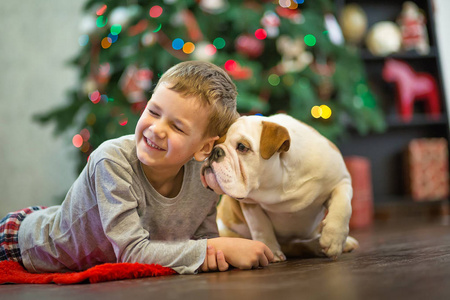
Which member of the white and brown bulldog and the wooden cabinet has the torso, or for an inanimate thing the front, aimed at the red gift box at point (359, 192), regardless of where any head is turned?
the wooden cabinet

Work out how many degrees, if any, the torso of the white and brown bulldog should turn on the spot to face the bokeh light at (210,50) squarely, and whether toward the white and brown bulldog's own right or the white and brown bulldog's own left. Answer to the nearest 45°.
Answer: approximately 135° to the white and brown bulldog's own right

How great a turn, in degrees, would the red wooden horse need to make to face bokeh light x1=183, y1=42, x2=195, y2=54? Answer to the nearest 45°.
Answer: approximately 45° to its left

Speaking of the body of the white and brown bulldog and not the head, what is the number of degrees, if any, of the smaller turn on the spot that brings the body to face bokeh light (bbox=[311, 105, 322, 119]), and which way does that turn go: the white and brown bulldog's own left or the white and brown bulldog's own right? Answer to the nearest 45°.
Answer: approximately 135° to the white and brown bulldog's own right

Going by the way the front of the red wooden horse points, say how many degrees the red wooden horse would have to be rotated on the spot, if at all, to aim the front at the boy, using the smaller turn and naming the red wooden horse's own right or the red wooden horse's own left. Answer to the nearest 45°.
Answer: approximately 90° to the red wooden horse's own left

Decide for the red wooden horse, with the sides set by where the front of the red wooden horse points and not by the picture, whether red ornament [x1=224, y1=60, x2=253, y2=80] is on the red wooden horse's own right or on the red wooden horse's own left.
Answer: on the red wooden horse's own left

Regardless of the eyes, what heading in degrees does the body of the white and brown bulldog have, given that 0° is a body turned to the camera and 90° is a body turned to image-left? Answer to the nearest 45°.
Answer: approximately 45°

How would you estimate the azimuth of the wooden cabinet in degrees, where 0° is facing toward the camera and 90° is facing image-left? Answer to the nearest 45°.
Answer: approximately 0°

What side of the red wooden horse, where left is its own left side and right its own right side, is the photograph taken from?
left

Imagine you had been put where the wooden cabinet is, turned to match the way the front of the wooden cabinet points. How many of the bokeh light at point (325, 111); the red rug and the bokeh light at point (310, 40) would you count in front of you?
3
